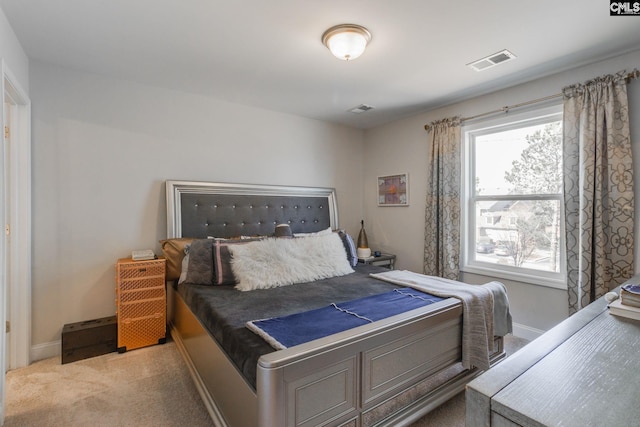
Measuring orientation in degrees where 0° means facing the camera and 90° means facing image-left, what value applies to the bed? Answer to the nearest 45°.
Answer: approximately 315°

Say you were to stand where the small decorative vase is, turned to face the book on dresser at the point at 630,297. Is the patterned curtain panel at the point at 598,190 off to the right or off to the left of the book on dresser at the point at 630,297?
left

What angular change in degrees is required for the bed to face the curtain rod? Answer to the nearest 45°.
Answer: approximately 90° to its left

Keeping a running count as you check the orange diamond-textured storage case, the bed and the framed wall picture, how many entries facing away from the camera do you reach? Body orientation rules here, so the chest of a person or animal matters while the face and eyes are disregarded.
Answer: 0

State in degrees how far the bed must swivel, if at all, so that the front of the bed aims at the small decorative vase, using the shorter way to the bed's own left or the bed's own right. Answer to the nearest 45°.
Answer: approximately 135° to the bed's own left

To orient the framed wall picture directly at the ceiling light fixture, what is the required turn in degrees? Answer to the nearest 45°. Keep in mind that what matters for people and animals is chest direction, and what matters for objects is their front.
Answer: approximately 45° to its left

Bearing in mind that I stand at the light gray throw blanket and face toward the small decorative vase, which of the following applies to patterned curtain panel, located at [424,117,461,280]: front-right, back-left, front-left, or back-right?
front-right

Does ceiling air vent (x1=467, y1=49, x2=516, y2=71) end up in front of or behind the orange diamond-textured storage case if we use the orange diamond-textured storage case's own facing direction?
in front

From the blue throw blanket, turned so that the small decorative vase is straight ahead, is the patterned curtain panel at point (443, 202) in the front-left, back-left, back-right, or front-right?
front-right

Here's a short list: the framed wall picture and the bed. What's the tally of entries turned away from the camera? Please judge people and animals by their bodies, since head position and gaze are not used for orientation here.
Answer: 0

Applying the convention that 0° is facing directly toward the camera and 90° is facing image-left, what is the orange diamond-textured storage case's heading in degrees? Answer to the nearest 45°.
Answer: approximately 315°

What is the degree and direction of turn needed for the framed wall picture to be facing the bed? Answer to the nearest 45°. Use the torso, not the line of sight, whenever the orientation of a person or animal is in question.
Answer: approximately 45° to its left

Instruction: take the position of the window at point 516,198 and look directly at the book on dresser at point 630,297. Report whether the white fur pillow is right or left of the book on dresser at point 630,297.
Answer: right

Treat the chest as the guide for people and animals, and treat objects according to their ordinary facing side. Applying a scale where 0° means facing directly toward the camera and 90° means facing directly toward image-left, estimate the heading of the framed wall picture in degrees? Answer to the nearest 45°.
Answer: approximately 45°

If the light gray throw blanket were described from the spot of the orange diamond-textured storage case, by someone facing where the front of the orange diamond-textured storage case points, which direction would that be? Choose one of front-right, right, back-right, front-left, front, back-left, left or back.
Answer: front

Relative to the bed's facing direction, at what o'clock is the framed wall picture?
The framed wall picture is roughly at 8 o'clock from the bed.

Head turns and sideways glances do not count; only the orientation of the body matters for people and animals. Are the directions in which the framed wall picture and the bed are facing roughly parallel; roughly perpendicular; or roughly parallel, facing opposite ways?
roughly perpendicular

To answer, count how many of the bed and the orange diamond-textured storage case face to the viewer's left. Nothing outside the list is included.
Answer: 0

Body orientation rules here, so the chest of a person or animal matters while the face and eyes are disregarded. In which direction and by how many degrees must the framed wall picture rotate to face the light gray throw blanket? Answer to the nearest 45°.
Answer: approximately 45° to its left
